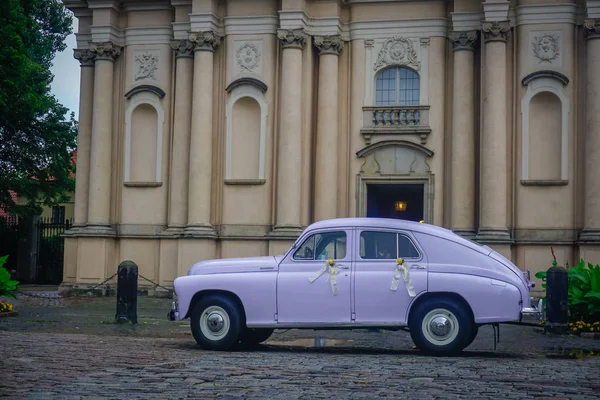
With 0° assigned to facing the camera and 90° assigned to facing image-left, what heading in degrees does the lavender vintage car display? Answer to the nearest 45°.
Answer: approximately 90°

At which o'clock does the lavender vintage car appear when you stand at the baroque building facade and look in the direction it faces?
The lavender vintage car is roughly at 12 o'clock from the baroque building facade.

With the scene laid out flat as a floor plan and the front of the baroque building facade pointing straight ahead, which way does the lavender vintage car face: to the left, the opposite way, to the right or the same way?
to the right

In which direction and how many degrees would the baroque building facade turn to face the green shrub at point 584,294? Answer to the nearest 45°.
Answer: approximately 45° to its left

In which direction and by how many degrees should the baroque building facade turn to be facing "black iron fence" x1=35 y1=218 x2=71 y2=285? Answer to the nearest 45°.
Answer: approximately 135° to its right

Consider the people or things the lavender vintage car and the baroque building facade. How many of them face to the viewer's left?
1

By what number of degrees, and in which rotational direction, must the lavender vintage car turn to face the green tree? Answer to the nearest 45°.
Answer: approximately 45° to its right

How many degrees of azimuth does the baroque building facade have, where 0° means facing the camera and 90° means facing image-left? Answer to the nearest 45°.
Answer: approximately 0°

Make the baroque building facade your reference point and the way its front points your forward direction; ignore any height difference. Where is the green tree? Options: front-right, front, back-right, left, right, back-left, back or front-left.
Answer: back-right
